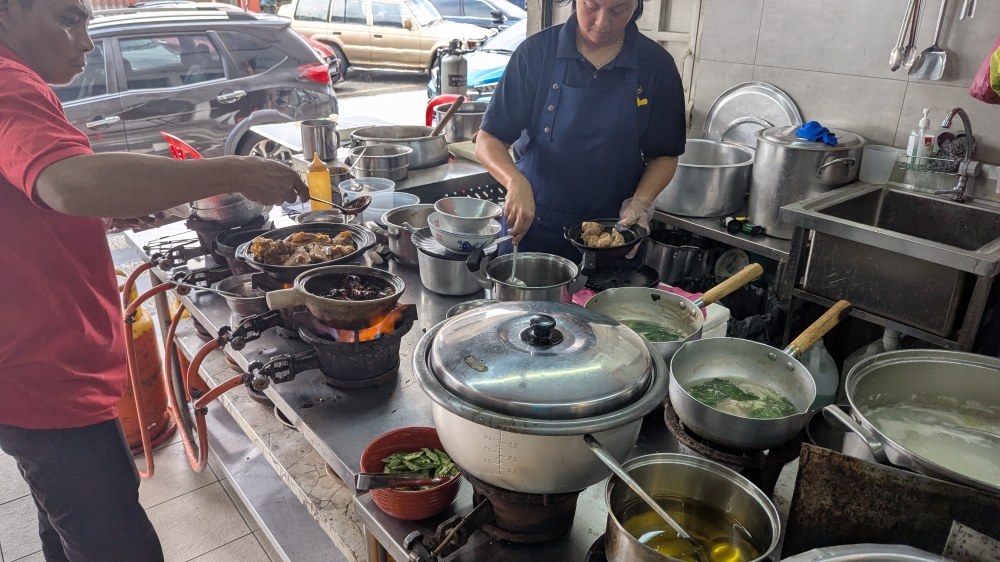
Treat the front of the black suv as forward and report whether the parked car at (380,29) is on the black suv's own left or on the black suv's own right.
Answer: on the black suv's own right

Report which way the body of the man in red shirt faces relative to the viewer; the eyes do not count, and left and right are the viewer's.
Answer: facing to the right of the viewer

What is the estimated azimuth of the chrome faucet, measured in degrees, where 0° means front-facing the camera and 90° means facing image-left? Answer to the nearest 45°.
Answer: approximately 45°

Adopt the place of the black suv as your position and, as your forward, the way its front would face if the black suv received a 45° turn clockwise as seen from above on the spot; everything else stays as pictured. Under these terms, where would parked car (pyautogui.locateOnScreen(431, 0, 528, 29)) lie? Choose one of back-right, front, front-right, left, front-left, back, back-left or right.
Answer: right

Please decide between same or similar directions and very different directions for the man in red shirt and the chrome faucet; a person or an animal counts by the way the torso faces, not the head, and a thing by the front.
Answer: very different directions

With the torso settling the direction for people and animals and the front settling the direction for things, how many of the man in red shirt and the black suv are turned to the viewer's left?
1

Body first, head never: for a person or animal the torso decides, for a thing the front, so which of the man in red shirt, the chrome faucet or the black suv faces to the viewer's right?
the man in red shirt

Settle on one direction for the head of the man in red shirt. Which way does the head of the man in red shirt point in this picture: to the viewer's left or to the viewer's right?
to the viewer's right

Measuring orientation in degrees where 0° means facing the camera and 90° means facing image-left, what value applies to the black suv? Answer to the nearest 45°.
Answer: approximately 90°
